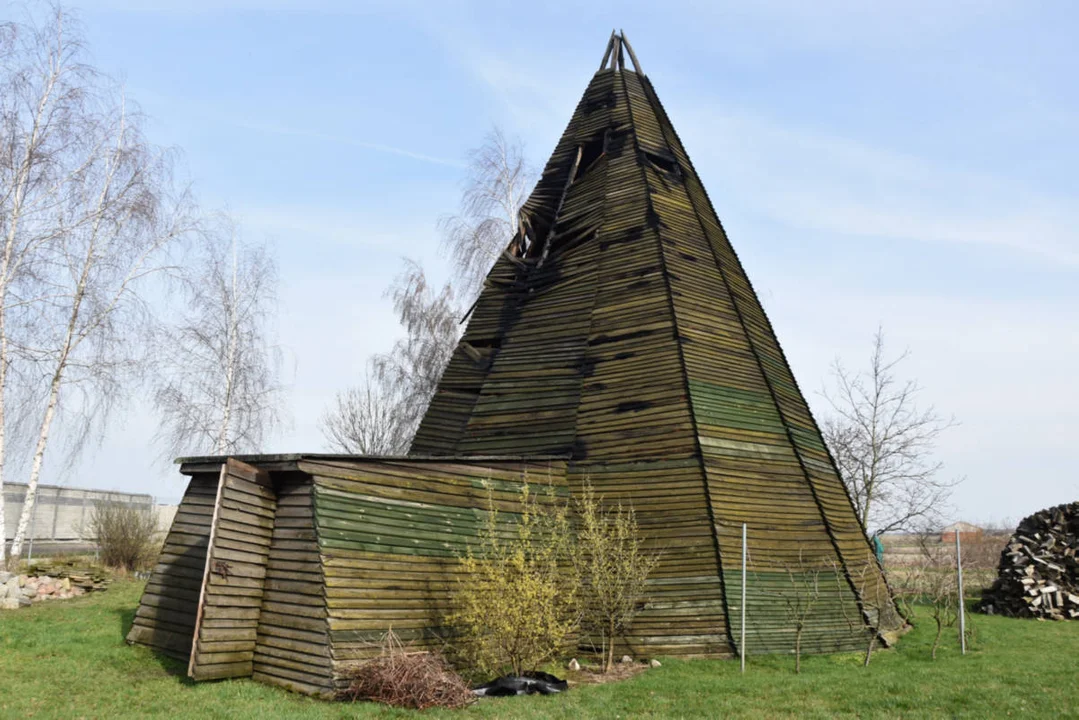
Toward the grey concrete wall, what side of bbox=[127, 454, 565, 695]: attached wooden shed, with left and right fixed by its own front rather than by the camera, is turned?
right

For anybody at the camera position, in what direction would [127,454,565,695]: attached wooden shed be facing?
facing the viewer and to the left of the viewer

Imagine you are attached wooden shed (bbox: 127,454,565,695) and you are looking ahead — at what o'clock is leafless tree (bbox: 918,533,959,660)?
The leafless tree is roughly at 7 o'clock from the attached wooden shed.

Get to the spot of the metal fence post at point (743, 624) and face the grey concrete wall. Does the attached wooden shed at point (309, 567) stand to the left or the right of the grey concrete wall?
left

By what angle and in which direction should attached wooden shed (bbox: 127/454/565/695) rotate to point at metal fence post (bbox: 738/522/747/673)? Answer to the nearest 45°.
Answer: approximately 135° to its left

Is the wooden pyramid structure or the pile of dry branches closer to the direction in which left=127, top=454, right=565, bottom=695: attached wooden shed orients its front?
the pile of dry branches

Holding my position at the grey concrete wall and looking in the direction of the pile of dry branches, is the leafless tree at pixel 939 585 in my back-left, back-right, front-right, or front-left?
front-left

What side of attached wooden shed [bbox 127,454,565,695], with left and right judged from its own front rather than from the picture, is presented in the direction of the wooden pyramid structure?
back

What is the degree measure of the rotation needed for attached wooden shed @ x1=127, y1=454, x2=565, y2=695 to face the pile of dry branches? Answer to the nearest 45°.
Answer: approximately 90° to its left

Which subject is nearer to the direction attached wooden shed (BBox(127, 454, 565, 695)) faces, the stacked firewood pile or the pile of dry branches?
the pile of dry branches

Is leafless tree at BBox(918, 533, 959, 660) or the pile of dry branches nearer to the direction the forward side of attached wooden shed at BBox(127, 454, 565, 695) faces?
the pile of dry branches
